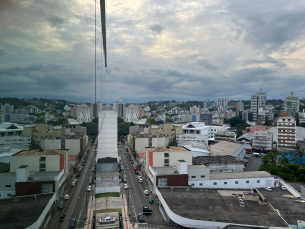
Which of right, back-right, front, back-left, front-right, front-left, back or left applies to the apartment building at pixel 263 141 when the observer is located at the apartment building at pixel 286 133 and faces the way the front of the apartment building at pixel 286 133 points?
back-right

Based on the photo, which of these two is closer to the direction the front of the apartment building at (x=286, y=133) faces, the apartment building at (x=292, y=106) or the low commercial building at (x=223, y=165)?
the low commercial building

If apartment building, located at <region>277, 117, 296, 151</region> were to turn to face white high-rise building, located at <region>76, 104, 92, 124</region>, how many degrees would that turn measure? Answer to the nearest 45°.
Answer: approximately 45° to its right

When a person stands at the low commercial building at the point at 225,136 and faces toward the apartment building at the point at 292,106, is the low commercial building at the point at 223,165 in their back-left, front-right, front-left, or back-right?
back-right

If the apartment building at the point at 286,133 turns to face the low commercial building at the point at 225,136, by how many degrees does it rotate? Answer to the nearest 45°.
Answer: approximately 135° to its right

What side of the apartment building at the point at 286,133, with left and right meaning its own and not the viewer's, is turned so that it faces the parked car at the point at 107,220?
front

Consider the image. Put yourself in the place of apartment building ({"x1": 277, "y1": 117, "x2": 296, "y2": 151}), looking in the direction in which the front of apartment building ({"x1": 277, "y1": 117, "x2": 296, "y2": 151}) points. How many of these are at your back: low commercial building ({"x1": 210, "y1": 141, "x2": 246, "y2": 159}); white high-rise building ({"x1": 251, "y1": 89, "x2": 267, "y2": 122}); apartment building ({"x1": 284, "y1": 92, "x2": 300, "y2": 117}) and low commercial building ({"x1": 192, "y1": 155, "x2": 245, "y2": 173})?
2

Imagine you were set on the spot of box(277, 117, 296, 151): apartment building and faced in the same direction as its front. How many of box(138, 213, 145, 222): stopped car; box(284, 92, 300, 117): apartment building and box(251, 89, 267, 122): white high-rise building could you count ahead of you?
1

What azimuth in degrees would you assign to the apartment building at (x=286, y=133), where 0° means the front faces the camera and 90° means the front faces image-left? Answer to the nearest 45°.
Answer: approximately 0°

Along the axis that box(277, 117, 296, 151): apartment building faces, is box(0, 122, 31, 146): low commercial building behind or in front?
in front

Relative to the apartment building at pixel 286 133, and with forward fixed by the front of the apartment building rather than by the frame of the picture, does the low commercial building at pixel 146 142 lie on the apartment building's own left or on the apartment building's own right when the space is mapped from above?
on the apartment building's own right
